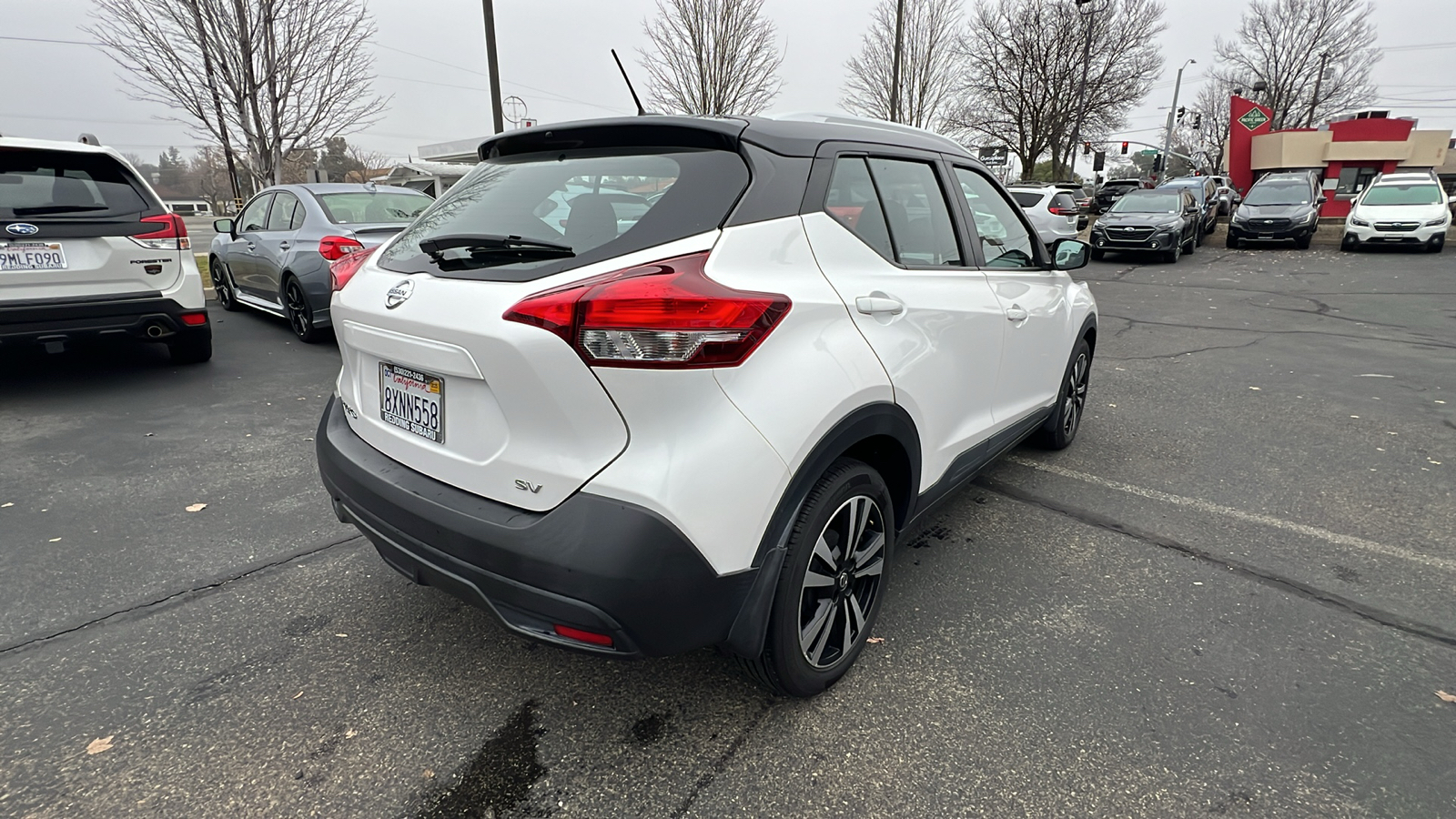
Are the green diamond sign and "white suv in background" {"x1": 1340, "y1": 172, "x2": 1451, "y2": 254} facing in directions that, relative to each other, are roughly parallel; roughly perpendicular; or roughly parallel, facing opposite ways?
roughly parallel

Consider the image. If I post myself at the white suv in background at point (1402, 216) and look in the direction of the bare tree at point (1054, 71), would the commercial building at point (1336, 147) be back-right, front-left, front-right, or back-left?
front-right

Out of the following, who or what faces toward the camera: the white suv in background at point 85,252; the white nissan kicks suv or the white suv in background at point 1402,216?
the white suv in background at point 1402,216

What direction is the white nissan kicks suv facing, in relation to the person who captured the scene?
facing away from the viewer and to the right of the viewer

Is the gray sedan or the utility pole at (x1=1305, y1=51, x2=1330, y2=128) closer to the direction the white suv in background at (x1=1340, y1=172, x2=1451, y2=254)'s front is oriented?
the gray sedan

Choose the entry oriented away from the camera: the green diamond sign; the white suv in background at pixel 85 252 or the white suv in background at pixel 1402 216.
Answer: the white suv in background at pixel 85 252

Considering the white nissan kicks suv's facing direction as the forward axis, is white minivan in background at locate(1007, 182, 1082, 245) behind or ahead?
ahead

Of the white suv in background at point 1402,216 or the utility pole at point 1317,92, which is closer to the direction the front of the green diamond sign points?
the white suv in background

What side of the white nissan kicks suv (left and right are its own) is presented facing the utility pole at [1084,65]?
front

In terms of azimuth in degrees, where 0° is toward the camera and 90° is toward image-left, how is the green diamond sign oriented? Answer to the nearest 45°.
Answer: approximately 0°

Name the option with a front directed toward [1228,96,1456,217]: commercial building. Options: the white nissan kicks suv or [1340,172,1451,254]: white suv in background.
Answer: the white nissan kicks suv

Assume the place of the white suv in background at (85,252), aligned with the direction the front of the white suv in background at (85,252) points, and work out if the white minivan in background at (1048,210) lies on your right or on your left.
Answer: on your right

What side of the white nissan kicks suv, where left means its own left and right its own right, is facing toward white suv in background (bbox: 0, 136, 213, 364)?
left

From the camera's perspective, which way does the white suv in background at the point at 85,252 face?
away from the camera

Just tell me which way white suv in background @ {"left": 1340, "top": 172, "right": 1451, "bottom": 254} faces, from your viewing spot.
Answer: facing the viewer

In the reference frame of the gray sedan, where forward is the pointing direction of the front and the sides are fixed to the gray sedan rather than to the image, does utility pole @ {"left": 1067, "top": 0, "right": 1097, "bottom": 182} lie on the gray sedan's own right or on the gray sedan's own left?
on the gray sedan's own right
